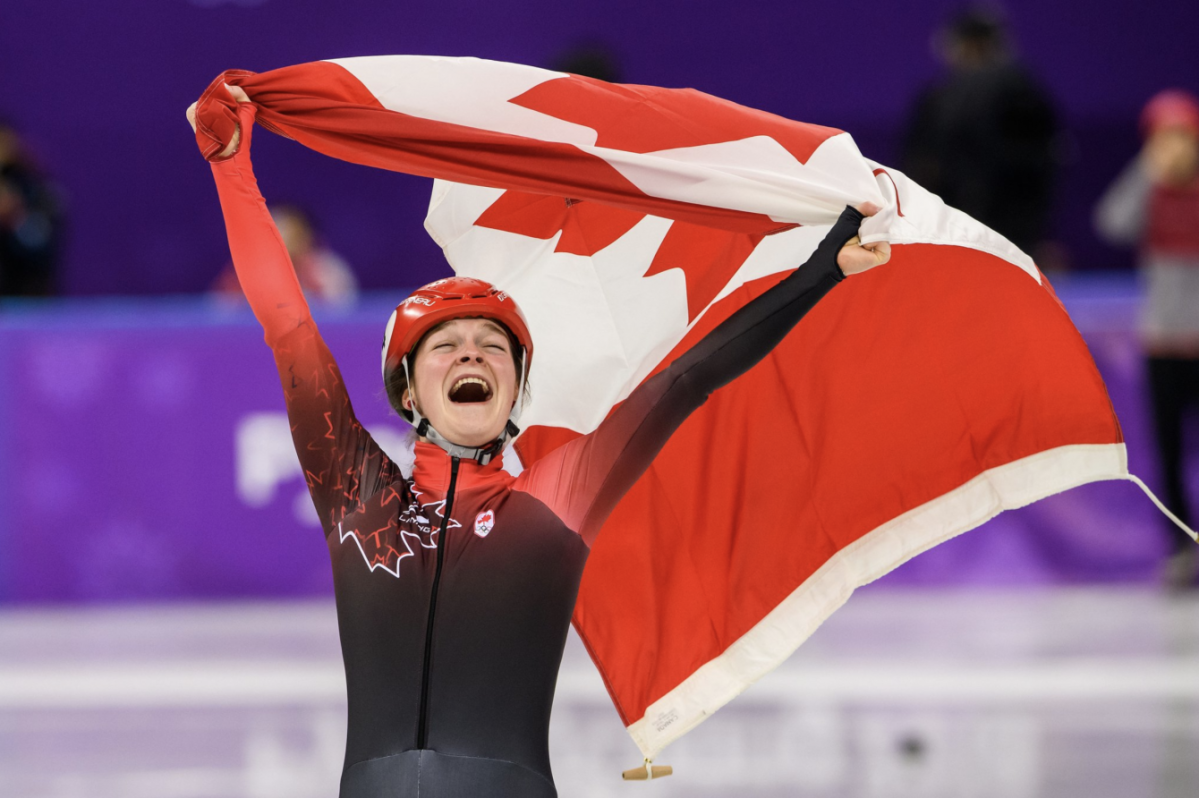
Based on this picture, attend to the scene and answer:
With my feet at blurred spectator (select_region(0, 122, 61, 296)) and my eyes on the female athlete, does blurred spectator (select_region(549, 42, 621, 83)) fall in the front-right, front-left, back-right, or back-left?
front-left

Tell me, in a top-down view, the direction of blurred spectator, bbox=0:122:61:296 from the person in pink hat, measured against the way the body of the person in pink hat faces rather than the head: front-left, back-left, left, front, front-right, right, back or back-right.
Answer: right

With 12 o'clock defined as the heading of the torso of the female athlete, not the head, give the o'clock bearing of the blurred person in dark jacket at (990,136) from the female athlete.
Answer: The blurred person in dark jacket is roughly at 7 o'clock from the female athlete.

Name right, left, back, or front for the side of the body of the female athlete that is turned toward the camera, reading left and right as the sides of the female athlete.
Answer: front

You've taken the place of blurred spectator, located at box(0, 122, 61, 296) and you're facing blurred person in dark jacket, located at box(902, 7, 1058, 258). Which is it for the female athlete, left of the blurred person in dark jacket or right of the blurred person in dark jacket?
right

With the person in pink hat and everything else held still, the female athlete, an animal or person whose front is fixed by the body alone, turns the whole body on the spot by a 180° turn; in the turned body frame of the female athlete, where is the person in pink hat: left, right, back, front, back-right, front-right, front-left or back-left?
front-right

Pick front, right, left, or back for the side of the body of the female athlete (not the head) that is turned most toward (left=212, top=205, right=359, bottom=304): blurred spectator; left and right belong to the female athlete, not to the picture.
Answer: back

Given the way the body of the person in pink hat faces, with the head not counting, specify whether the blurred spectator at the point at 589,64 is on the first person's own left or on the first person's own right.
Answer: on the first person's own right
